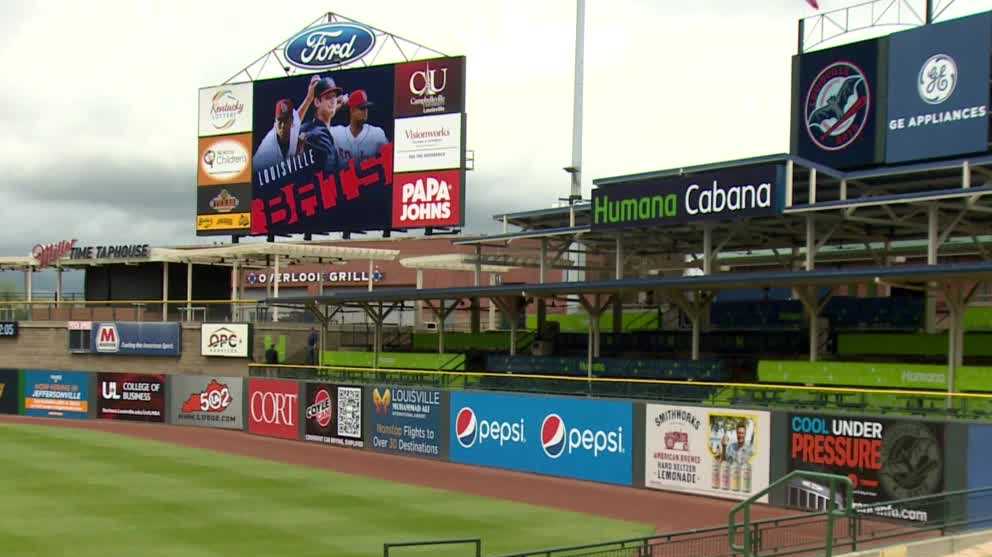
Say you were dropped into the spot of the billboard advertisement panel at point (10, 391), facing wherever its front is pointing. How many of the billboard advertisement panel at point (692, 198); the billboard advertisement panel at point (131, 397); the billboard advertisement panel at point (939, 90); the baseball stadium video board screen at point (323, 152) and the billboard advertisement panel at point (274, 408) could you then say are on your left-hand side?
5

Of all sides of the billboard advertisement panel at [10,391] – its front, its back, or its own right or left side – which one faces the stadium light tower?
left

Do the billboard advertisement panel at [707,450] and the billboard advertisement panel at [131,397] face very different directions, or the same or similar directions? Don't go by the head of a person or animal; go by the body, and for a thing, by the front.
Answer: same or similar directions

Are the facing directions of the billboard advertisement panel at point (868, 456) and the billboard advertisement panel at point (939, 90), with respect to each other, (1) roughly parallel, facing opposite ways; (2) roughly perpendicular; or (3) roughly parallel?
roughly parallel

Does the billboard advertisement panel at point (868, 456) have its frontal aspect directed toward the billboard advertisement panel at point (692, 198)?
no

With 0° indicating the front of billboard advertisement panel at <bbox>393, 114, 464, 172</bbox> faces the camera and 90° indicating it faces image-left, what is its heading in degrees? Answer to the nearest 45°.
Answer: approximately 45°

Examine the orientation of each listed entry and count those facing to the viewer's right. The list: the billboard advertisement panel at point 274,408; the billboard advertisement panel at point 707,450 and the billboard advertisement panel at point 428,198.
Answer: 0

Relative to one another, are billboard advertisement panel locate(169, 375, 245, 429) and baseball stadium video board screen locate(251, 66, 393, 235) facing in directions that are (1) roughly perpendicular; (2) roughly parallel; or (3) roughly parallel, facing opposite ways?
roughly parallel

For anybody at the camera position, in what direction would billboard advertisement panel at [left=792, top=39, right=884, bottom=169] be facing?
facing the viewer and to the left of the viewer

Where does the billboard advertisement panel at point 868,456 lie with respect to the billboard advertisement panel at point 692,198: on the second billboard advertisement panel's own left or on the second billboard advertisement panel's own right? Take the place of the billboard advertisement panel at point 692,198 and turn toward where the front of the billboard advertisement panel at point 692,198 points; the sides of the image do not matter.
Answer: on the second billboard advertisement panel's own left

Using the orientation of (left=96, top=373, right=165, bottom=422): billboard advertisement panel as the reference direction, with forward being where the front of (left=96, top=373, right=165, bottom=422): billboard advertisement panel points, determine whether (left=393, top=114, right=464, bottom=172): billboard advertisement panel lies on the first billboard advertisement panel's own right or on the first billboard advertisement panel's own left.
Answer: on the first billboard advertisement panel's own left

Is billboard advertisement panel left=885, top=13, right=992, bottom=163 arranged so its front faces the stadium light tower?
no

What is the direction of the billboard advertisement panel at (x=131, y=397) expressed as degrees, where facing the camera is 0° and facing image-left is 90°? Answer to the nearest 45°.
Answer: approximately 45°

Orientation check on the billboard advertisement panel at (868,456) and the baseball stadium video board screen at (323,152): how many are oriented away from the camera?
0

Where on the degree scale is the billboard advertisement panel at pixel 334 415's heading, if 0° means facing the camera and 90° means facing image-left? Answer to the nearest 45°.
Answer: approximately 45°

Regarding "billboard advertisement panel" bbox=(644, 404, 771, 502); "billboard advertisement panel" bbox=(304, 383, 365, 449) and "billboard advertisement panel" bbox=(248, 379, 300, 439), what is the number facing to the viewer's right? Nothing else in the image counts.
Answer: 0

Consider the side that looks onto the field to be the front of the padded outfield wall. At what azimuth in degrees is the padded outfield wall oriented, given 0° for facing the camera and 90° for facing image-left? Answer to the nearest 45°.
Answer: approximately 45°

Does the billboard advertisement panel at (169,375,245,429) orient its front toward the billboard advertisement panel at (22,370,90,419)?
no
